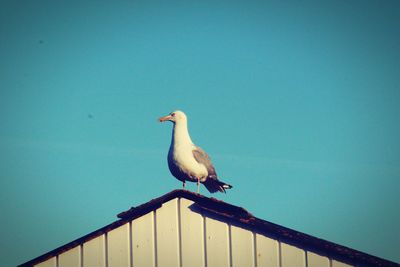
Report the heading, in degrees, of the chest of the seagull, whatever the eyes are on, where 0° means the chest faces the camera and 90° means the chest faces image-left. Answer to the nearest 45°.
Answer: approximately 45°
